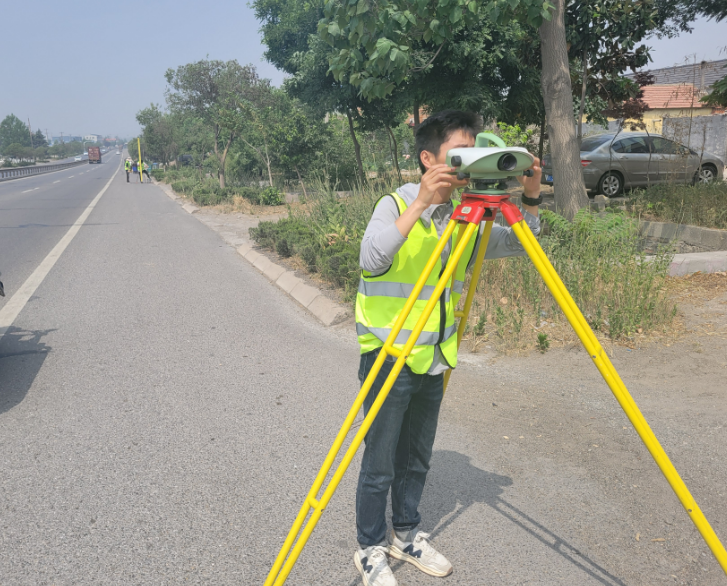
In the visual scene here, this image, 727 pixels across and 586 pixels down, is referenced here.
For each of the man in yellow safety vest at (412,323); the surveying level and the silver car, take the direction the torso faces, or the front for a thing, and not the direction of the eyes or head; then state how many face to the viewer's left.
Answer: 0

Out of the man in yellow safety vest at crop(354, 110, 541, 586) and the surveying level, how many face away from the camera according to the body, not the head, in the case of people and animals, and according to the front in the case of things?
0

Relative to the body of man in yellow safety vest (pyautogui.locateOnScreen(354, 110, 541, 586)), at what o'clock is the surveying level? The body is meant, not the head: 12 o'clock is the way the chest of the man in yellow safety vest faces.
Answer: The surveying level is roughly at 12 o'clock from the man in yellow safety vest.

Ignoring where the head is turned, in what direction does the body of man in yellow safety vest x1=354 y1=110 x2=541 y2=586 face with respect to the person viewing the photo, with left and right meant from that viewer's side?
facing the viewer and to the right of the viewer

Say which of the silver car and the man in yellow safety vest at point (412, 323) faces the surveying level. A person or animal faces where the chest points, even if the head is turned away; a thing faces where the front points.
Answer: the man in yellow safety vest

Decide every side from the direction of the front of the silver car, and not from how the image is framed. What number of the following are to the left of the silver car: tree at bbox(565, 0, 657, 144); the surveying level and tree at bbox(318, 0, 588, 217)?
0

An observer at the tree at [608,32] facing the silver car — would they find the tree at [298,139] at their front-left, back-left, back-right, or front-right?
front-left

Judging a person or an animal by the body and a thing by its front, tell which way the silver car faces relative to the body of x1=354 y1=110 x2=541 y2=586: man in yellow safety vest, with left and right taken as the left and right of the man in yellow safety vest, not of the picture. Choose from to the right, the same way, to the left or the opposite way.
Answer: to the left

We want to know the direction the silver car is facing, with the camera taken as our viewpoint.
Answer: facing away from the viewer and to the right of the viewer

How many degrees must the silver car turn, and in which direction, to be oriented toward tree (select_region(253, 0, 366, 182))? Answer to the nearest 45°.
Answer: approximately 135° to its left

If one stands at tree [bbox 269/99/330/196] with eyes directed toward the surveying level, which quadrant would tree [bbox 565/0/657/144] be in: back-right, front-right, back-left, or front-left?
front-left
